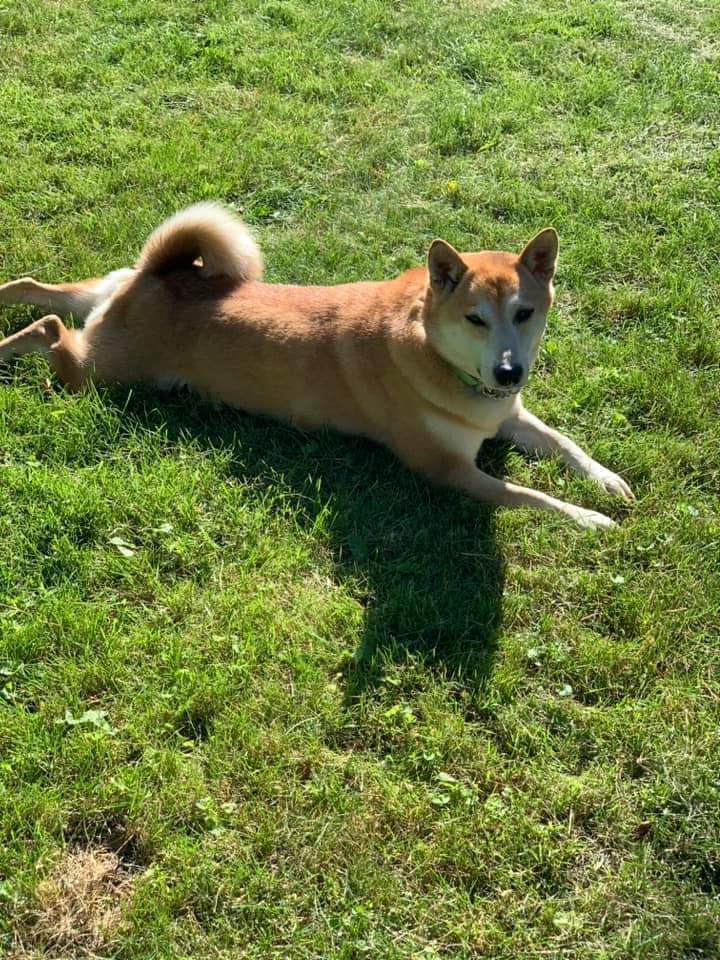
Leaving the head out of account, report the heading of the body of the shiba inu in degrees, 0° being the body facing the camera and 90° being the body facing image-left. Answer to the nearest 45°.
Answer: approximately 315°
